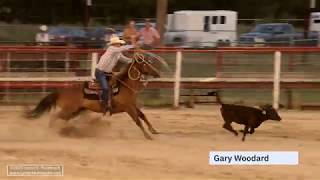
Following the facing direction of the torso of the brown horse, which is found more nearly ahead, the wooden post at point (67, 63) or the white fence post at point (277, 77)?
the white fence post

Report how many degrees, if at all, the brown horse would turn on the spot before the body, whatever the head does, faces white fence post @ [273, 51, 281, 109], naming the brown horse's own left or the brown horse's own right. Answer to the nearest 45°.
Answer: approximately 45° to the brown horse's own left

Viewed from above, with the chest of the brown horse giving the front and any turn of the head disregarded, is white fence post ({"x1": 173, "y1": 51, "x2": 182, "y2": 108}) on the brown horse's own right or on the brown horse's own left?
on the brown horse's own left

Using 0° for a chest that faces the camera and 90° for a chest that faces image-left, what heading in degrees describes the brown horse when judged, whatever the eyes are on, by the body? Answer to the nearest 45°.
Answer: approximately 270°

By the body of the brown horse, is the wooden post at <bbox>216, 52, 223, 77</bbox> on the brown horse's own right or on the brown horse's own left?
on the brown horse's own left

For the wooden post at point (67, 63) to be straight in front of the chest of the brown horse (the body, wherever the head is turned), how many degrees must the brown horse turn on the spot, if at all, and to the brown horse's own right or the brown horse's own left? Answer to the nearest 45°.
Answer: approximately 90° to the brown horse's own left
